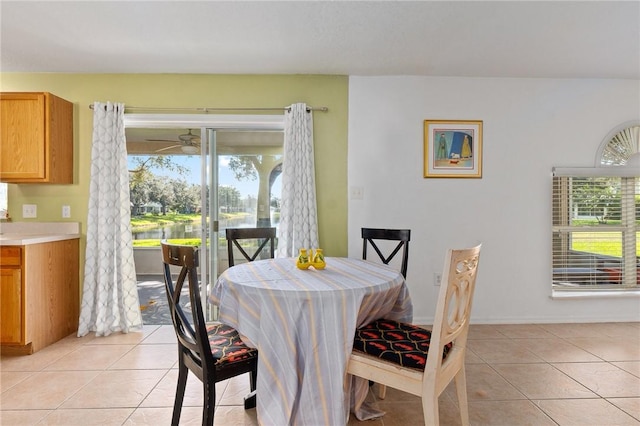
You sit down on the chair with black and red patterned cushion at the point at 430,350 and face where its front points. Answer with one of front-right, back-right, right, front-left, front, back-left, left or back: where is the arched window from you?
right

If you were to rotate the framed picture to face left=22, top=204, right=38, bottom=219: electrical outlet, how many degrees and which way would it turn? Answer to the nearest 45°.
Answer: approximately 45° to its right

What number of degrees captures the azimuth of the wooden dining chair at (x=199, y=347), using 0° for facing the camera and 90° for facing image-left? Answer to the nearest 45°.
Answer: approximately 225°

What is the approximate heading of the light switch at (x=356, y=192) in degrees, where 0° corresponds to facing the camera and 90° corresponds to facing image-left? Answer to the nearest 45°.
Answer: approximately 0°

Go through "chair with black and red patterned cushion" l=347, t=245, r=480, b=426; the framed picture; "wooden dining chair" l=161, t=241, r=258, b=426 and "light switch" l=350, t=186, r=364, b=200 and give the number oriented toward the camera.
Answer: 2

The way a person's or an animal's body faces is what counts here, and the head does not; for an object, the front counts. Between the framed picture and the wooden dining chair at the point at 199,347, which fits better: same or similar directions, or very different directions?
very different directions

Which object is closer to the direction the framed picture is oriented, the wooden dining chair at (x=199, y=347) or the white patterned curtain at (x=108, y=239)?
the wooden dining chair

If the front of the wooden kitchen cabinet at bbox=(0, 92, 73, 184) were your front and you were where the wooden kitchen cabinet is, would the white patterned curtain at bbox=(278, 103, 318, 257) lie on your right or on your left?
on your left

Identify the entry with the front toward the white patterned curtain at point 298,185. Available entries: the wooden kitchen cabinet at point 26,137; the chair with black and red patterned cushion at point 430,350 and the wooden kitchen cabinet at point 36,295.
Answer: the chair with black and red patterned cushion

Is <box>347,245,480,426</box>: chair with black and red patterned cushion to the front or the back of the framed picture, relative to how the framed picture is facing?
to the front

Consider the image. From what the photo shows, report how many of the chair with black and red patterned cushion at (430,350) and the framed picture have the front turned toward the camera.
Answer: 1

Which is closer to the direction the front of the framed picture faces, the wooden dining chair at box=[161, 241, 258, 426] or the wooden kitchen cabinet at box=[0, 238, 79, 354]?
the wooden dining chair
